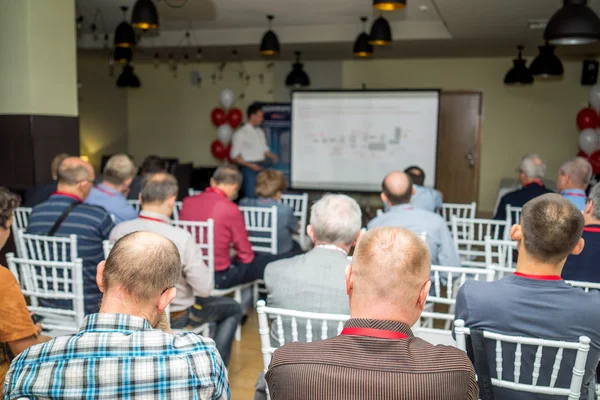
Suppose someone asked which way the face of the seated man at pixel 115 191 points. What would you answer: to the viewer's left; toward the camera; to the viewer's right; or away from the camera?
away from the camera

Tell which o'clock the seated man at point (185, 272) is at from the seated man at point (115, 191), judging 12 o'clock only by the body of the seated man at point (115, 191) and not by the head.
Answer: the seated man at point (185, 272) is roughly at 4 o'clock from the seated man at point (115, 191).

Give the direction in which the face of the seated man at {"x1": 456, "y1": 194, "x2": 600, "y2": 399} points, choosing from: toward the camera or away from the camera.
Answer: away from the camera

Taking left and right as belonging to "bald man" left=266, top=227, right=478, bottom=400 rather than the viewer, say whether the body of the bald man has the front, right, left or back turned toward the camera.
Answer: back

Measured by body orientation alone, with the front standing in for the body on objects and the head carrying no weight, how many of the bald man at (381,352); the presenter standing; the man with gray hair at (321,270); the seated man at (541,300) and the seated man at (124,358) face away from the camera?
4

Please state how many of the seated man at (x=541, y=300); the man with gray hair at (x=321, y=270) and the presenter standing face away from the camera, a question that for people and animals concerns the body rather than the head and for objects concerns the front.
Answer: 2

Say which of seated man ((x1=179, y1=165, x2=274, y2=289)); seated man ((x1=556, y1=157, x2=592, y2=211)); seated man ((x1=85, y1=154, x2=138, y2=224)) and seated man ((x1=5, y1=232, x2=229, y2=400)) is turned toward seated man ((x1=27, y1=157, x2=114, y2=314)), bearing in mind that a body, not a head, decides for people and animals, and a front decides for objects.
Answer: seated man ((x1=5, y1=232, x2=229, y2=400))

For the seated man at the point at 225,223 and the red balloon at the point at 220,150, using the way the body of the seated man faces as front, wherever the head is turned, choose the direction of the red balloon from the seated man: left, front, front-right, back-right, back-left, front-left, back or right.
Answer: front-left

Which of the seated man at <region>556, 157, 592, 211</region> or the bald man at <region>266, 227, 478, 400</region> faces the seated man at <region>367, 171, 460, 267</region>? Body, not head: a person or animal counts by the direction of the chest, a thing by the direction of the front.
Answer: the bald man

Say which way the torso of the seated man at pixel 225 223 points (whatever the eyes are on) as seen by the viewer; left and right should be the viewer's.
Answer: facing away from the viewer and to the right of the viewer

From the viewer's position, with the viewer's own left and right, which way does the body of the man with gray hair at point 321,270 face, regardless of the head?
facing away from the viewer

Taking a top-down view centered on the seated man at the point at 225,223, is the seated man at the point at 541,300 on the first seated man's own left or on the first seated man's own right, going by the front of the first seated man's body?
on the first seated man's own right

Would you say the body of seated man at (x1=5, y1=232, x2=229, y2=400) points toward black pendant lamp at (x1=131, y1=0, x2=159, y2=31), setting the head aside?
yes

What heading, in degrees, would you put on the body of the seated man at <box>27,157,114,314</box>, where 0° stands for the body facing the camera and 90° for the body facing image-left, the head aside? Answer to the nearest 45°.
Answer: approximately 225°

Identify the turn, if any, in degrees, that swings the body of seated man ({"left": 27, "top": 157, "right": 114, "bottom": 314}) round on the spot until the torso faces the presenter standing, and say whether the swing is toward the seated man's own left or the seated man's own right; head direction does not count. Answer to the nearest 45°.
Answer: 0° — they already face them

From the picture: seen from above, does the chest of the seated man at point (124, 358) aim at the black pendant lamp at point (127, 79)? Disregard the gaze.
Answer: yes
